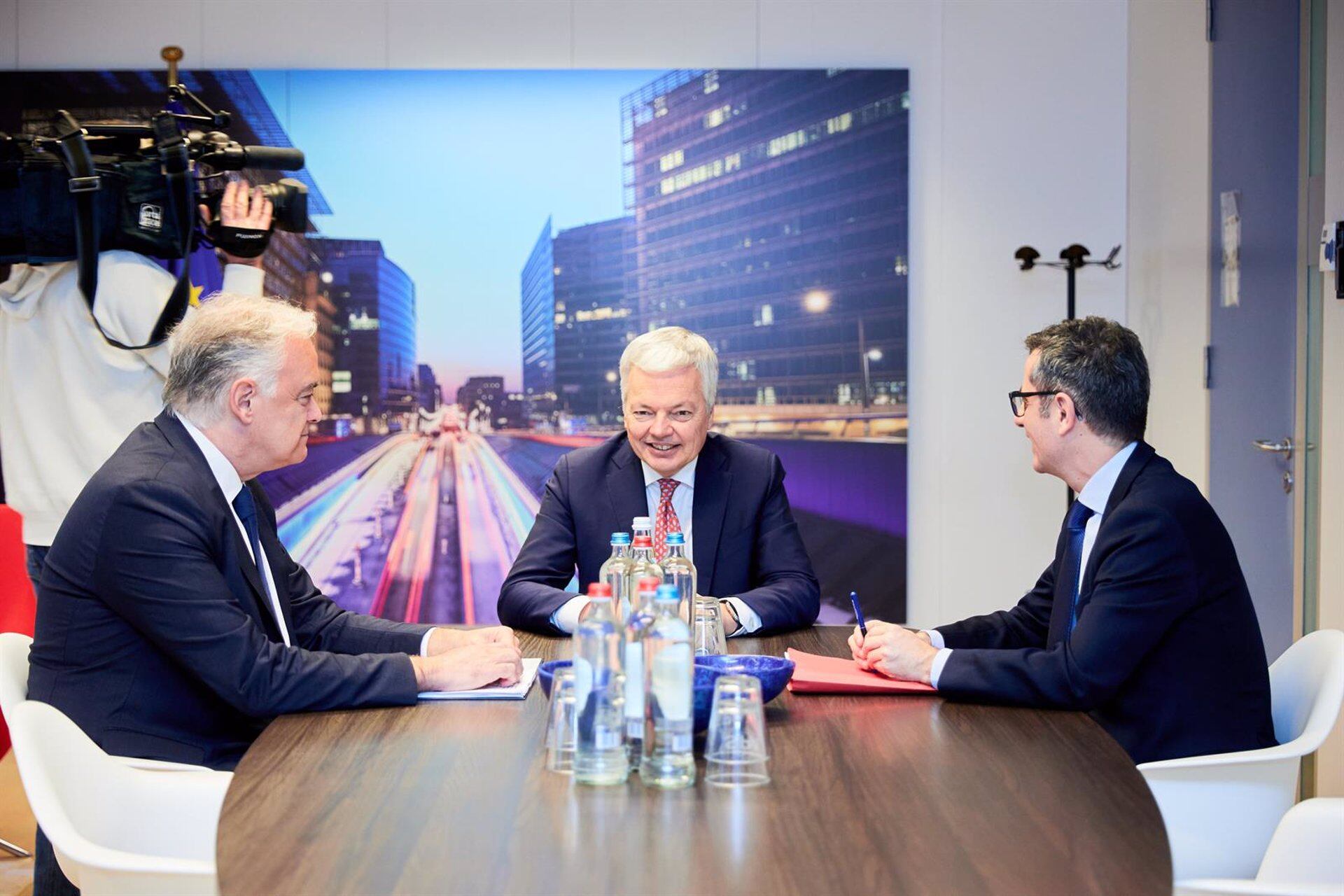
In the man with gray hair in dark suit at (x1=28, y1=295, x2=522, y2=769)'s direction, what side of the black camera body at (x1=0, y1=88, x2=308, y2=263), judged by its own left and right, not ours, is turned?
right

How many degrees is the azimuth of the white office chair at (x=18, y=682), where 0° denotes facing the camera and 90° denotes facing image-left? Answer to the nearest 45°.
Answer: approximately 270°

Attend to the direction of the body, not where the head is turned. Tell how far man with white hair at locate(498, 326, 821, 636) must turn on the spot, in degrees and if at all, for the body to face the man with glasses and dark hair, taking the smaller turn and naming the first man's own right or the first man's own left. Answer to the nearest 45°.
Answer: approximately 45° to the first man's own left

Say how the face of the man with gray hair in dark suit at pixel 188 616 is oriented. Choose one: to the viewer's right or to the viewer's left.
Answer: to the viewer's right

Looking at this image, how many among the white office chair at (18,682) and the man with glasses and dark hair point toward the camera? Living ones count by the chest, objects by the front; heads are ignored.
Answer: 0

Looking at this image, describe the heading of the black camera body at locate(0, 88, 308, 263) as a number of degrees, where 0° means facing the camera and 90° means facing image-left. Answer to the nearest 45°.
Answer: approximately 270°

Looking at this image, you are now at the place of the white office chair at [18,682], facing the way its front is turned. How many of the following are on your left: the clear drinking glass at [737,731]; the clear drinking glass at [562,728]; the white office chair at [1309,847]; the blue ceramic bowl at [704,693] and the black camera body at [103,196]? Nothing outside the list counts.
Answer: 1

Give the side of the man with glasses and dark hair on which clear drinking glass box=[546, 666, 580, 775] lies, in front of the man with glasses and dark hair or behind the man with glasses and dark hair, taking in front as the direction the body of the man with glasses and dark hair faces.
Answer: in front

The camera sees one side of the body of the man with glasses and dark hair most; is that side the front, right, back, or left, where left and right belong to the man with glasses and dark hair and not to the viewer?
left

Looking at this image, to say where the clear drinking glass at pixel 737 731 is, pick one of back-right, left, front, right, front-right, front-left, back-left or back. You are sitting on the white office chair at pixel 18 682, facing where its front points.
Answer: front-right

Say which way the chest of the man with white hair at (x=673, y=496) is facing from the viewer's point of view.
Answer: toward the camera

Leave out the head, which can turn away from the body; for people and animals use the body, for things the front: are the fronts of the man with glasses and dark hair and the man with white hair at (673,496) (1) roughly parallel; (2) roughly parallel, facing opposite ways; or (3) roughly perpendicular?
roughly perpendicular

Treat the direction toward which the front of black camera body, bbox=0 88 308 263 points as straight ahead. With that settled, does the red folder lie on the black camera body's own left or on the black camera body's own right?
on the black camera body's own right

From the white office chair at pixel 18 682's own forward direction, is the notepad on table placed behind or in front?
in front

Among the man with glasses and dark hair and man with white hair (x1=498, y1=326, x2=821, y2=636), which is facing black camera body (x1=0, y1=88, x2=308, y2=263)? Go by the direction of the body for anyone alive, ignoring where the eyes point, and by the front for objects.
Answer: the man with glasses and dark hair

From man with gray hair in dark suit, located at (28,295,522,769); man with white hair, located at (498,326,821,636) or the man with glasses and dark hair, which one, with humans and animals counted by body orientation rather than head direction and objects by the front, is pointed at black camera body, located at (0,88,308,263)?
the man with glasses and dark hair

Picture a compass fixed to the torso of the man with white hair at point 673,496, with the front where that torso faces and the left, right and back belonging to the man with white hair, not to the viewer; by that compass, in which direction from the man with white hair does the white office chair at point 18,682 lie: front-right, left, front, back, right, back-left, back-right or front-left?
front-right

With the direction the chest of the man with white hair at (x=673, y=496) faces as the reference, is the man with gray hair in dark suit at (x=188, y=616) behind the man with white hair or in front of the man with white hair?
in front

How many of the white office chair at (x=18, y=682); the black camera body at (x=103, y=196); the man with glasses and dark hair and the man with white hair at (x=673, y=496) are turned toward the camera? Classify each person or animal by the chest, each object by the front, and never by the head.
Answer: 1

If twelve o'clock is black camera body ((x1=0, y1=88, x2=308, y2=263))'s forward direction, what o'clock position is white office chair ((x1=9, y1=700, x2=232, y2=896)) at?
The white office chair is roughly at 3 o'clock from the black camera body.
